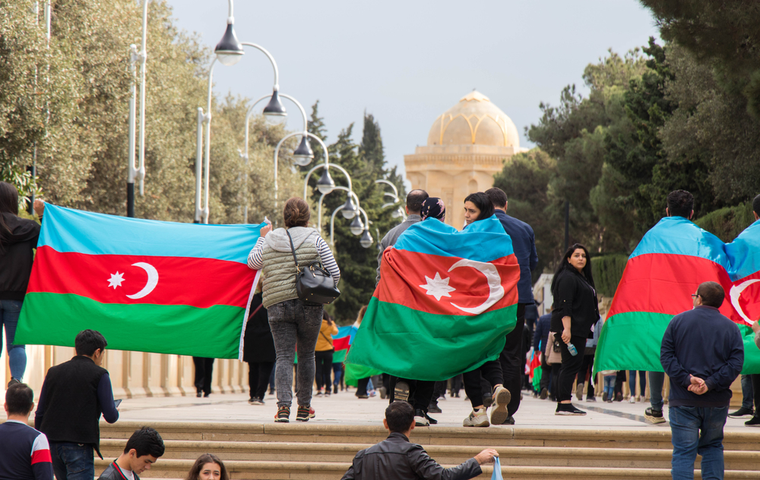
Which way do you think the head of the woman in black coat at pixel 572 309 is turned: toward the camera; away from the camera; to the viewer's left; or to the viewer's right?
toward the camera

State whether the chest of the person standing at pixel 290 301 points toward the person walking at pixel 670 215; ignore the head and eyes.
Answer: no

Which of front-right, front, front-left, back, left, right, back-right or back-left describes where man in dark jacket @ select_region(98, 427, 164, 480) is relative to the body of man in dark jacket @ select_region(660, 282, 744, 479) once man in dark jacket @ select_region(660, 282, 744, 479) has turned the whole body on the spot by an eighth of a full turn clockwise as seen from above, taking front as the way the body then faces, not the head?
back

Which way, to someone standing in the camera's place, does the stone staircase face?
facing the viewer

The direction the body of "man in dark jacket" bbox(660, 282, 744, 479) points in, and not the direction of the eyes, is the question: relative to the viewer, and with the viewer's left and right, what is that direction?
facing away from the viewer

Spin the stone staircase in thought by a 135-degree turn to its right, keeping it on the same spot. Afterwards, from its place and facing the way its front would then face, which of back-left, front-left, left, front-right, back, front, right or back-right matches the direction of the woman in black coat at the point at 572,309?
right

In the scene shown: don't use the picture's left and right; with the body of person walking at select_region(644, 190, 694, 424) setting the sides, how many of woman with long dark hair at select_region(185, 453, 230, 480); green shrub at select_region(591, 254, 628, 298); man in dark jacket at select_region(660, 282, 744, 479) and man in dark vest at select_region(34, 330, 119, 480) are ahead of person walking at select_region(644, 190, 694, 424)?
1

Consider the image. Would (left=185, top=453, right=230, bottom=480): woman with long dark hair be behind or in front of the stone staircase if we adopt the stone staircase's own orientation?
in front

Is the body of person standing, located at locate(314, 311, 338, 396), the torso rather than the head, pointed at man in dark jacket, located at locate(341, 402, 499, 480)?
no

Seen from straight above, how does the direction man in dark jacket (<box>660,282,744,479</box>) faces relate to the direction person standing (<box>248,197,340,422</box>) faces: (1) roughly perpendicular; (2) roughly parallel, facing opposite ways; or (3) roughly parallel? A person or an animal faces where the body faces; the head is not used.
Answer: roughly parallel

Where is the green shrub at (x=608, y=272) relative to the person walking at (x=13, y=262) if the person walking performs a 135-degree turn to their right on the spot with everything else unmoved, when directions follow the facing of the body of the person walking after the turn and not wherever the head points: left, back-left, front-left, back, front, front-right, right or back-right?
left

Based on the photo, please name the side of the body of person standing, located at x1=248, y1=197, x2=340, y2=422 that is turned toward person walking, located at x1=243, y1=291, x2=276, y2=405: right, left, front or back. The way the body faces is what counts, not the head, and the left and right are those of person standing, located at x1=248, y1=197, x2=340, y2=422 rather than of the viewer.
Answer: front

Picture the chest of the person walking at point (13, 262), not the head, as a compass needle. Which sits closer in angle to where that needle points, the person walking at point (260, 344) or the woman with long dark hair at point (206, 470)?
the person walking

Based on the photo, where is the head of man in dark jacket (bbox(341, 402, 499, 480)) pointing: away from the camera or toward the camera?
away from the camera

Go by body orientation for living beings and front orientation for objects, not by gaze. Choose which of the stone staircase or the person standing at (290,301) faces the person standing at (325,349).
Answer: the person standing at (290,301)

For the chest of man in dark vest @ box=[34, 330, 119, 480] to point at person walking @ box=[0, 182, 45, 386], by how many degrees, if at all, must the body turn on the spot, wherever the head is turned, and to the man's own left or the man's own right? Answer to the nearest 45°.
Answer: approximately 45° to the man's own left

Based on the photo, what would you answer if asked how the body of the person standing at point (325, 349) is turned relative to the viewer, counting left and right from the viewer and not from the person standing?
facing away from the viewer

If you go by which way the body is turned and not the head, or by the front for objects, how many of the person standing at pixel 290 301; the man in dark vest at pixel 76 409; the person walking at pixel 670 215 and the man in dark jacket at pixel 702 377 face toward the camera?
0

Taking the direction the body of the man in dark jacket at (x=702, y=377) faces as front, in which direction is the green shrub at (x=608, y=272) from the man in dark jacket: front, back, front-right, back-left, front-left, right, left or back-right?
front

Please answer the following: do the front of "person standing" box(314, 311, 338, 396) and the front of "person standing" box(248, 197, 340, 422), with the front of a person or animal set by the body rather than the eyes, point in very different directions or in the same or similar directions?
same or similar directions

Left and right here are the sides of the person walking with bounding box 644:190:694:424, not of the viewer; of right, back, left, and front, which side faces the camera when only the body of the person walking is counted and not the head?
back

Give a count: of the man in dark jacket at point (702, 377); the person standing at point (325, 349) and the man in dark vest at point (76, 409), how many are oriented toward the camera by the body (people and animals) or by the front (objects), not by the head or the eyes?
0
